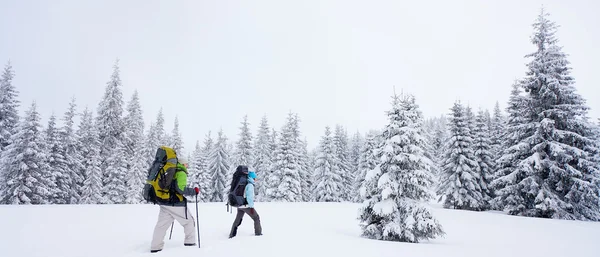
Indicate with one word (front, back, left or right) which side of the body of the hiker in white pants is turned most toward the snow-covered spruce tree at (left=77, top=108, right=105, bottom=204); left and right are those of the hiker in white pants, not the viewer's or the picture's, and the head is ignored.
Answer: left

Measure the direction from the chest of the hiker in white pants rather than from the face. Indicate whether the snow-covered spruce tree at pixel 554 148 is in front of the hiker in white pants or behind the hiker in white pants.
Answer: in front

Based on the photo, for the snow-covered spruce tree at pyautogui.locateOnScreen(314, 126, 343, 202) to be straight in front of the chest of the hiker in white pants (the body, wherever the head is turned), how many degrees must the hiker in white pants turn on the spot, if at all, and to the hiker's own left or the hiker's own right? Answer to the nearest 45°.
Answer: approximately 45° to the hiker's own left

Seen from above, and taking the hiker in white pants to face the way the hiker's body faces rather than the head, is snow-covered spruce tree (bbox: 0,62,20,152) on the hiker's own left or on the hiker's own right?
on the hiker's own left

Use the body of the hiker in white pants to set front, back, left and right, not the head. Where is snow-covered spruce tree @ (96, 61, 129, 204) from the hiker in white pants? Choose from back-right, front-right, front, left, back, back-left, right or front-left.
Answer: left

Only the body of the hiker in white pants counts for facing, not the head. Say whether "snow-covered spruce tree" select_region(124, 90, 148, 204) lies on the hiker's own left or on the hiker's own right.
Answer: on the hiker's own left

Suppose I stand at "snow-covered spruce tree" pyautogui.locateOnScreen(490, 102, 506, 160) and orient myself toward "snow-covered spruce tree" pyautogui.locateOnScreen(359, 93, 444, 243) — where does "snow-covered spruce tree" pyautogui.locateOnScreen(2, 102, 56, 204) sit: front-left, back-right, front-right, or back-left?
front-right
